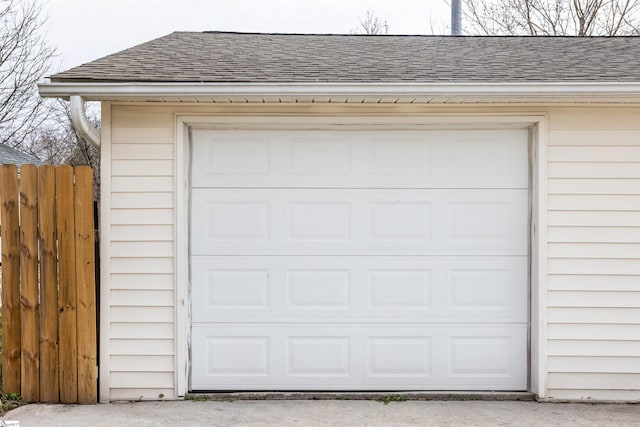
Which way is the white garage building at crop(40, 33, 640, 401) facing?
toward the camera

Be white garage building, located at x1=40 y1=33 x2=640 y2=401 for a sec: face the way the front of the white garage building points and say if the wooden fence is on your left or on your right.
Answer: on your right
